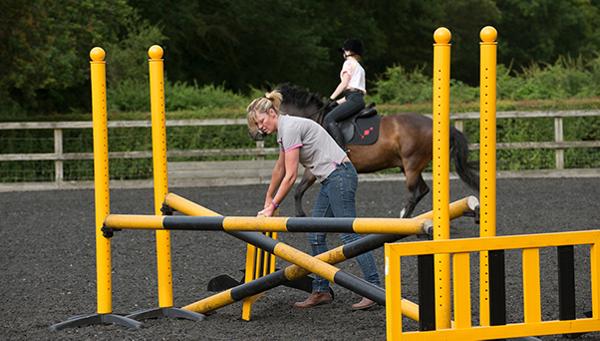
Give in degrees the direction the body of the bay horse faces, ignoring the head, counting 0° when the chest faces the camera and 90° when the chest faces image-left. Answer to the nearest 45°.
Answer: approximately 90°

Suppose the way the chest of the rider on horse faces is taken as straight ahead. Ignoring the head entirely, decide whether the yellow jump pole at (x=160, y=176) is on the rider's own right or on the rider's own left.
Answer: on the rider's own left

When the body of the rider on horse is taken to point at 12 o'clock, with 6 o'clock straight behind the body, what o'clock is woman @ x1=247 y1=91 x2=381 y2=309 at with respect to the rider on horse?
The woman is roughly at 9 o'clock from the rider on horse.

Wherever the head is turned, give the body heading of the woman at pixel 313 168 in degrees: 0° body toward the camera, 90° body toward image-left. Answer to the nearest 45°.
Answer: approximately 90°

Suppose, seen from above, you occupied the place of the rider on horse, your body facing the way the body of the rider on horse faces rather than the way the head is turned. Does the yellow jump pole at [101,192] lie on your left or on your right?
on your left

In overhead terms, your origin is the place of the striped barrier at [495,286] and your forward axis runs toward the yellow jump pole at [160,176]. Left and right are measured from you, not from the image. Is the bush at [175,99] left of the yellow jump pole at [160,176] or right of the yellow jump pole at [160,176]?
right

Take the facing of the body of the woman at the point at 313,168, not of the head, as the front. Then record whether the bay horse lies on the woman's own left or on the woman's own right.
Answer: on the woman's own right

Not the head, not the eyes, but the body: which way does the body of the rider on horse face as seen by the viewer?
to the viewer's left

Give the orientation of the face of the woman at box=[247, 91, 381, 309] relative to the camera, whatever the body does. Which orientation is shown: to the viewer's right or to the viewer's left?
to the viewer's left

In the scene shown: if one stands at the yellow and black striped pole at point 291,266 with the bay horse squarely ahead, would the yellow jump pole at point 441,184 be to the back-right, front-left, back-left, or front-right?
back-right
